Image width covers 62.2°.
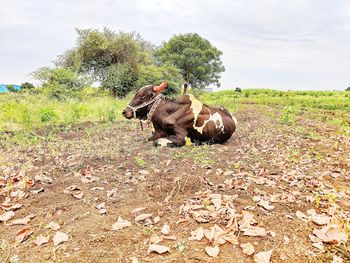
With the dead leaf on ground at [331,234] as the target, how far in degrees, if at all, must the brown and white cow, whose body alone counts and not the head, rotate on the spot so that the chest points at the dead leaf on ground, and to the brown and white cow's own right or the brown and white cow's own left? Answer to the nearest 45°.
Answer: approximately 90° to the brown and white cow's own left

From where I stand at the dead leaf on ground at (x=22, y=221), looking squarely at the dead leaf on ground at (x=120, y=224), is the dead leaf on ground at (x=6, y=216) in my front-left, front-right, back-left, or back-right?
back-left

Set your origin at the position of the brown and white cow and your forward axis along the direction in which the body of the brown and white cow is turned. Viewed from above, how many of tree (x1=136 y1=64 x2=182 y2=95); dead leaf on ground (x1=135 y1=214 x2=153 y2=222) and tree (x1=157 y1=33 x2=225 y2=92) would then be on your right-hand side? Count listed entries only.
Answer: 2

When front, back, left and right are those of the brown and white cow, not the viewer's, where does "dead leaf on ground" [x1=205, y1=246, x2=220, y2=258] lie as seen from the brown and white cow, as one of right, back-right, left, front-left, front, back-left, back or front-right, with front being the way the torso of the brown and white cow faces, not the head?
left

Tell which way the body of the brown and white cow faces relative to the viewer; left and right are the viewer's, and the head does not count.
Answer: facing to the left of the viewer

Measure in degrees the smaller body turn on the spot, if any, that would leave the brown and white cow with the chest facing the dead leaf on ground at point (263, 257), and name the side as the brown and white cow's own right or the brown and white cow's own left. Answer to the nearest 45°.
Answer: approximately 90° to the brown and white cow's own left

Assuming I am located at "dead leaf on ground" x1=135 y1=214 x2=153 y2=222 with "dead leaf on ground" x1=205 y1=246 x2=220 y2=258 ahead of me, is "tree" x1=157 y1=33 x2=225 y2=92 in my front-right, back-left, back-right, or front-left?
back-left

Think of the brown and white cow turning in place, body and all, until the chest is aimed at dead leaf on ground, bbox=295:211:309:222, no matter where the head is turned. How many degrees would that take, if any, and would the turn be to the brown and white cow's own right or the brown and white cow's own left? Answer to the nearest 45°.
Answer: approximately 90° to the brown and white cow's own left

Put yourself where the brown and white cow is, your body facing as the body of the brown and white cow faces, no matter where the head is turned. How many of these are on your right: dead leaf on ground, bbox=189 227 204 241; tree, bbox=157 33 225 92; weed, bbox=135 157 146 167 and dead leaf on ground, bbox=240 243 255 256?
1

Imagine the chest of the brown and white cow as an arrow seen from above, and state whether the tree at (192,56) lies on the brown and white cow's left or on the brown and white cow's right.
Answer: on the brown and white cow's right

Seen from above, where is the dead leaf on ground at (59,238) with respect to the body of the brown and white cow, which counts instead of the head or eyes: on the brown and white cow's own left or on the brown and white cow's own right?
on the brown and white cow's own left

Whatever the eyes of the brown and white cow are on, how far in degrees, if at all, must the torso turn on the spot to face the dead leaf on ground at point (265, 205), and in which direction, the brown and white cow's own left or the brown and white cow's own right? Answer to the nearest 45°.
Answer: approximately 90° to the brown and white cow's own left

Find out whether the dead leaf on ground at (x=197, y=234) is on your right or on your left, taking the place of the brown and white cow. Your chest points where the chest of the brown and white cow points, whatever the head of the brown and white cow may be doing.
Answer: on your left

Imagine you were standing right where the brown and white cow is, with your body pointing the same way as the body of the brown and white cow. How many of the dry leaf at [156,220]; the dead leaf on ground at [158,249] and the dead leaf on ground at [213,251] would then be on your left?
3

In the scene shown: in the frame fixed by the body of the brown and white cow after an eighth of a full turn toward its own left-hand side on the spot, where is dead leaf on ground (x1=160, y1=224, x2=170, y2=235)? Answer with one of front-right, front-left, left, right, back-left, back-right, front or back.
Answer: front-left

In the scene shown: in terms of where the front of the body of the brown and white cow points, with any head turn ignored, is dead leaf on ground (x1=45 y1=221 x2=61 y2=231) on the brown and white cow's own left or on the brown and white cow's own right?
on the brown and white cow's own left

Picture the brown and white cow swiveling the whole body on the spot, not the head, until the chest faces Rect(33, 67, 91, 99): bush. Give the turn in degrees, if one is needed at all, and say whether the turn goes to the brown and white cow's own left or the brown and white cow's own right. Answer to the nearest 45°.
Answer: approximately 45° to the brown and white cow's own right

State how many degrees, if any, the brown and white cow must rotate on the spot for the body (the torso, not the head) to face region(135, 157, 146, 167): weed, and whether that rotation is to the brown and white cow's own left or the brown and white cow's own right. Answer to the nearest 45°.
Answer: approximately 90° to the brown and white cow's own left

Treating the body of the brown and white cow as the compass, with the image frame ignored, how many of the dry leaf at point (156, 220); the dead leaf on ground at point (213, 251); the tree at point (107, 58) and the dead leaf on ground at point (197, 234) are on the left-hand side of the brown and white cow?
3

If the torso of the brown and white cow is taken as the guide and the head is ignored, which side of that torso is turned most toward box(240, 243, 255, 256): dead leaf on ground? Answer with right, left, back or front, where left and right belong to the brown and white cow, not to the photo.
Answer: left

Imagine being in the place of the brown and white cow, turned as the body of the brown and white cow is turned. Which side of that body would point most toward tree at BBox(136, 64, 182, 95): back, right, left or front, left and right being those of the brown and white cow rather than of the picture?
right
